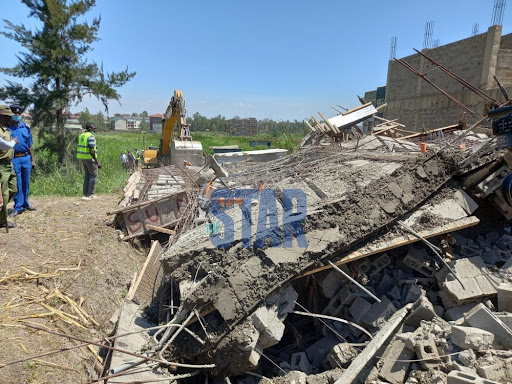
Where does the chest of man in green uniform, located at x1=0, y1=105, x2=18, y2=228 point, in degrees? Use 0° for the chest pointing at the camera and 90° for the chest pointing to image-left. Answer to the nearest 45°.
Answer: approximately 270°

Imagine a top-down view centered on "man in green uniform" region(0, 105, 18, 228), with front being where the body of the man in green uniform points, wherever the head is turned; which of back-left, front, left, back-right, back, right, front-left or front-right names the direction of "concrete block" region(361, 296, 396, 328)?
front-right

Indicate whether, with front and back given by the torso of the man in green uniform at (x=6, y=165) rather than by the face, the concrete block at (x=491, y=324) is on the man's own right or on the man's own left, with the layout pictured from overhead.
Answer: on the man's own right

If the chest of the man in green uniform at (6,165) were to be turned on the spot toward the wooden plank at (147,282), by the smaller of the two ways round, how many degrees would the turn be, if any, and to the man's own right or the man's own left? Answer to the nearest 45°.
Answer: approximately 45° to the man's own right

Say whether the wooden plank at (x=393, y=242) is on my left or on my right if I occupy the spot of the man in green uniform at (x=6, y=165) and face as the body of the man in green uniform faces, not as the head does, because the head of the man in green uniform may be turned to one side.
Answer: on my right

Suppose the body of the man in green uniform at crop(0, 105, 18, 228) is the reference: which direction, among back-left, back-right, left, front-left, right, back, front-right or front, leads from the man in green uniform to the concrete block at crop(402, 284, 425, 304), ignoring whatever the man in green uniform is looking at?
front-right

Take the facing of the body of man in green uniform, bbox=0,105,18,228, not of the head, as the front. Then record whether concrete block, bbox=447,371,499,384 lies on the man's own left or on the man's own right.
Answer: on the man's own right
